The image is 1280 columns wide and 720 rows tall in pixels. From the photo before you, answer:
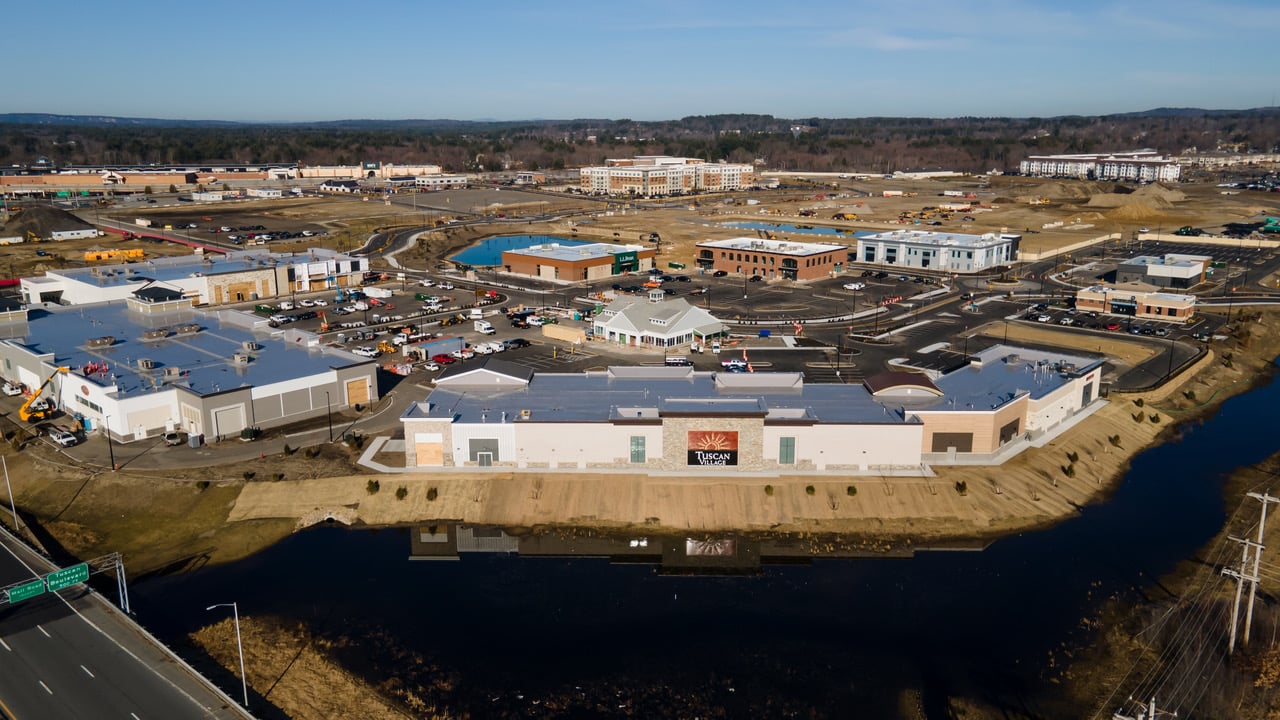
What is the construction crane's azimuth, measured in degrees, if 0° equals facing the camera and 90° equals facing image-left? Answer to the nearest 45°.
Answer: approximately 270°

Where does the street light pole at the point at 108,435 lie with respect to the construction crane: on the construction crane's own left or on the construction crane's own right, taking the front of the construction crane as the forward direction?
on the construction crane's own right

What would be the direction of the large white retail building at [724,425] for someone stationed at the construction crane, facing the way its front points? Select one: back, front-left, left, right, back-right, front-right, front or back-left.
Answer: front-right

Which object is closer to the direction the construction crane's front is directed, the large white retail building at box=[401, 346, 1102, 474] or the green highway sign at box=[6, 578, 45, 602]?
the large white retail building

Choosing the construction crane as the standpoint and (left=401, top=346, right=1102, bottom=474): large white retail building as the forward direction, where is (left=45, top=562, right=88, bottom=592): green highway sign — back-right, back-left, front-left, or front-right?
front-right

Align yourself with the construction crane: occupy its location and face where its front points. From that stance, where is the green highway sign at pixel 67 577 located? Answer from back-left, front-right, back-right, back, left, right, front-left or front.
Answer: right

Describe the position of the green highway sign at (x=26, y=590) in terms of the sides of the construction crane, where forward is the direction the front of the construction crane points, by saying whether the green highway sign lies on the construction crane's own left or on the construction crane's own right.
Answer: on the construction crane's own right

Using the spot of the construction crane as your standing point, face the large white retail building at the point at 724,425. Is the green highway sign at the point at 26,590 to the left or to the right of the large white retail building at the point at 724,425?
right

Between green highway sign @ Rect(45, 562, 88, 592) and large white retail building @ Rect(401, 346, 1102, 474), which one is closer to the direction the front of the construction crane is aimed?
the large white retail building

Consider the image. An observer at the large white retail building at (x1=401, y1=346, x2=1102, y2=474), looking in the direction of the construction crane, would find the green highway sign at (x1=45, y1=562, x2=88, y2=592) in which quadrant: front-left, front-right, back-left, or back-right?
front-left
